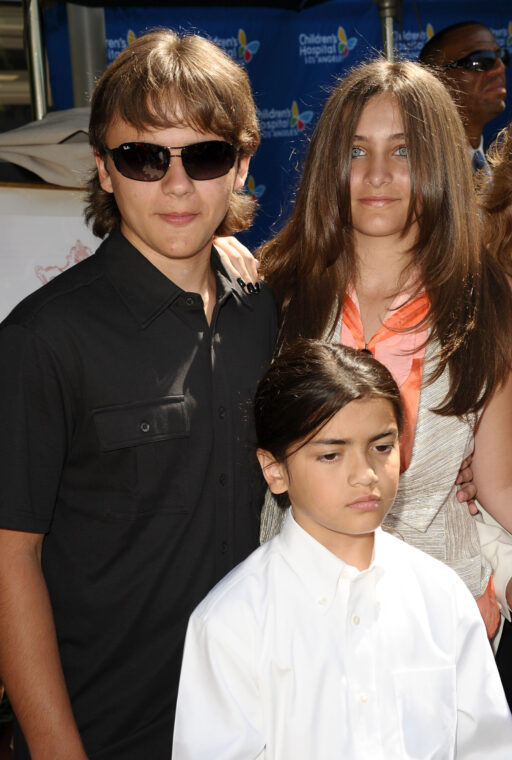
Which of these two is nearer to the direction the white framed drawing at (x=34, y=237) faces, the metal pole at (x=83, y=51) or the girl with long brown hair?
the girl with long brown hair

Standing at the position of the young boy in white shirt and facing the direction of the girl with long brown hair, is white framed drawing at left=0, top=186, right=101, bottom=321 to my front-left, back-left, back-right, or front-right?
front-left

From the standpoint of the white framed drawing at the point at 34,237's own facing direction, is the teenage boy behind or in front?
in front

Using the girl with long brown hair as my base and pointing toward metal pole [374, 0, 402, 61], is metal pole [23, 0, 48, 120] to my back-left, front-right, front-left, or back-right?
front-left

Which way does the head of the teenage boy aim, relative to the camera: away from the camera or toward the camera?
toward the camera

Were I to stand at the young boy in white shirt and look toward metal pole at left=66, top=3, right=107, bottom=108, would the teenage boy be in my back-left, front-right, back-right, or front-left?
front-left

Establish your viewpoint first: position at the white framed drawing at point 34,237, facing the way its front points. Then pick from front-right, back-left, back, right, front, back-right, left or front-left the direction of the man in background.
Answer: back-left

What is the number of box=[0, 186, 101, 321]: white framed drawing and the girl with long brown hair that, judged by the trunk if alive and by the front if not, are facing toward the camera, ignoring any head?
2

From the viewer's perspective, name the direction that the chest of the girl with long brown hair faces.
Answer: toward the camera

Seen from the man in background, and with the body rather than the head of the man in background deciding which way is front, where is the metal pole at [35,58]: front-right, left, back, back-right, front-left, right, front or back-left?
right

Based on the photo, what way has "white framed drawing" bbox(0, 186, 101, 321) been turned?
toward the camera

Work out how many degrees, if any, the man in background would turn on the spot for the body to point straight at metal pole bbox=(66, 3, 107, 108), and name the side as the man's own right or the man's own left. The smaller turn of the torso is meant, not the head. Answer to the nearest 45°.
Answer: approximately 90° to the man's own right

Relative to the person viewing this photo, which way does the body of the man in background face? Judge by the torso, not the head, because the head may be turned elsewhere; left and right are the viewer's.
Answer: facing the viewer and to the right of the viewer

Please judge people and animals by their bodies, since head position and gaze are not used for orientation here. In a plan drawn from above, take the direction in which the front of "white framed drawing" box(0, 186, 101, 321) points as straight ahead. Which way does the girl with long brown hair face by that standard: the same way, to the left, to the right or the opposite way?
the same way

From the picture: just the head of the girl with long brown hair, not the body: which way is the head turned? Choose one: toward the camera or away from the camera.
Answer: toward the camera
